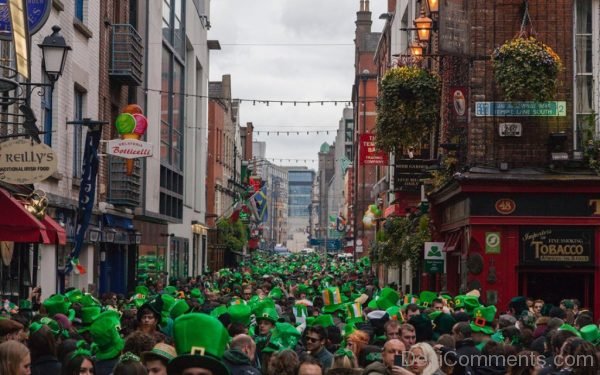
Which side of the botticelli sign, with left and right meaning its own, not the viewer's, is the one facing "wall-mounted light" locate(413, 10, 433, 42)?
left

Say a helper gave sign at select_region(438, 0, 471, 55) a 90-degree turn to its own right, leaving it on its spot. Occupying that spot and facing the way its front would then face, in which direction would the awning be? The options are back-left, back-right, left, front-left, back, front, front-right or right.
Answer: front-left

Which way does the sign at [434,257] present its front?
toward the camera

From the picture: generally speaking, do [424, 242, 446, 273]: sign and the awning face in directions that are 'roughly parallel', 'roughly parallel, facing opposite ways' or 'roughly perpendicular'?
roughly perpendicular

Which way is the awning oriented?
to the viewer's right

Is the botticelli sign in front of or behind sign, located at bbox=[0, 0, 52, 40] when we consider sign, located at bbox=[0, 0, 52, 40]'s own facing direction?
behind

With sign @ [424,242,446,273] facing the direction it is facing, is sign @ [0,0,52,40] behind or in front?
in front

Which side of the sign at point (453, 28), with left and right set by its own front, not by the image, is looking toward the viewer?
front

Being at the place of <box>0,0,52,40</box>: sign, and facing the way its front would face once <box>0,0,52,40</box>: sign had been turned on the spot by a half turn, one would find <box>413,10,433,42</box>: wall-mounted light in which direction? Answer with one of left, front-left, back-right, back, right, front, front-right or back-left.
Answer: front-right
